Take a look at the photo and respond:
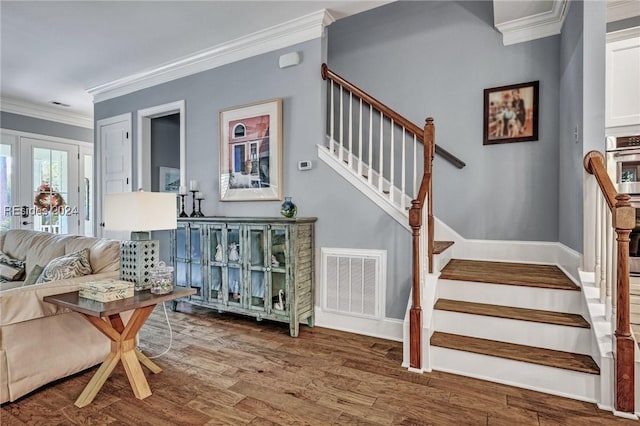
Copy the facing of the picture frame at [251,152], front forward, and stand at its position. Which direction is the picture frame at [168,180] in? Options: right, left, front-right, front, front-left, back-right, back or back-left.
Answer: right

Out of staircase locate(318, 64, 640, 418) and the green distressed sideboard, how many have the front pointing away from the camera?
0

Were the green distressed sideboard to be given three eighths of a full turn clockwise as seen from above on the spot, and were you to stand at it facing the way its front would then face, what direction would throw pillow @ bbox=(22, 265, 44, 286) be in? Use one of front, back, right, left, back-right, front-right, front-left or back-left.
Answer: left

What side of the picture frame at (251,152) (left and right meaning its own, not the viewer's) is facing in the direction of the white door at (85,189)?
right

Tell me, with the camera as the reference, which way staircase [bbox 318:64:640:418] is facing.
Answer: facing the viewer

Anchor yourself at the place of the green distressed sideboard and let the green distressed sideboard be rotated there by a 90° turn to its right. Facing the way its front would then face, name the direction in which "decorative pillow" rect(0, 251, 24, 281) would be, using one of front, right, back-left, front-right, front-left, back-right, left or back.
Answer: front-left

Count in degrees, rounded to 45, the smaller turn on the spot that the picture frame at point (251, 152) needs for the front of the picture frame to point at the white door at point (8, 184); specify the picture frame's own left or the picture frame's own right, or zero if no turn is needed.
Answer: approximately 90° to the picture frame's own right

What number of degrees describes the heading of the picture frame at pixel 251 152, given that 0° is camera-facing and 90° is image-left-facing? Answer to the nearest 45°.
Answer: approximately 45°

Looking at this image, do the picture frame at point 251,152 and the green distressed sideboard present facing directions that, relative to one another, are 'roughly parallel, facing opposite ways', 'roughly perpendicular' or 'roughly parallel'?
roughly parallel

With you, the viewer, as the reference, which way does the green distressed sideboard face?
facing the viewer and to the left of the viewer

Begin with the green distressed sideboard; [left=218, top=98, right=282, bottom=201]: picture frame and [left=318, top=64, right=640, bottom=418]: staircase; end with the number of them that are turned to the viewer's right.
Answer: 0

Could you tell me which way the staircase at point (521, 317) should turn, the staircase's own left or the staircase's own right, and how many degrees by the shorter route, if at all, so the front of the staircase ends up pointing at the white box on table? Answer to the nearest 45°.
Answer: approximately 45° to the staircase's own right

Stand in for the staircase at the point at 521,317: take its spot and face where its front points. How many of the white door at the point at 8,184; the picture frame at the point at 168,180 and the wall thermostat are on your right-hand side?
3

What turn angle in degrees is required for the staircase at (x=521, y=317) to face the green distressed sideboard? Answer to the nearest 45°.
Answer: approximately 90° to its right
